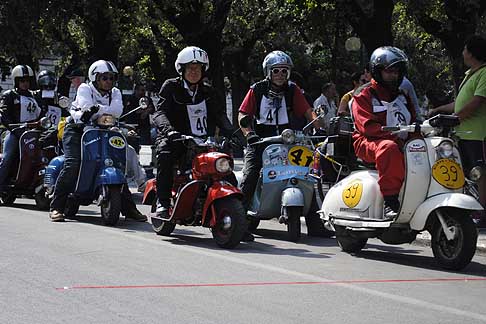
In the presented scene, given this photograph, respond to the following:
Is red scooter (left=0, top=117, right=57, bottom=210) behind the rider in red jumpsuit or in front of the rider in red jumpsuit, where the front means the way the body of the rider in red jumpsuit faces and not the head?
behind

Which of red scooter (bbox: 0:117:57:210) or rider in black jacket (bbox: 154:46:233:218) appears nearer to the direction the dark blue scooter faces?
the rider in black jacket

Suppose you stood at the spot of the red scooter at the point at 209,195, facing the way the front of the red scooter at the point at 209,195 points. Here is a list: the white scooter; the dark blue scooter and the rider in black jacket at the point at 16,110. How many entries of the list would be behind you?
2

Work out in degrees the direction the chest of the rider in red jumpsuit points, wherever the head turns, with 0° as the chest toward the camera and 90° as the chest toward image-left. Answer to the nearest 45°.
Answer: approximately 315°

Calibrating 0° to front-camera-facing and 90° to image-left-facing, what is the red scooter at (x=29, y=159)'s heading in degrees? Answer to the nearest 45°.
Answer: approximately 315°

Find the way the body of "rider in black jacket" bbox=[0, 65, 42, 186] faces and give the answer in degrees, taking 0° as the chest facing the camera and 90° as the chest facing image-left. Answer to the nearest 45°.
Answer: approximately 315°
